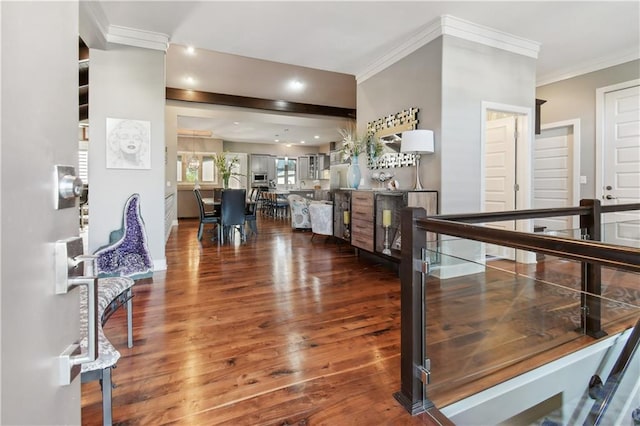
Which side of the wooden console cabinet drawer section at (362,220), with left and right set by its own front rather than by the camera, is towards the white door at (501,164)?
back

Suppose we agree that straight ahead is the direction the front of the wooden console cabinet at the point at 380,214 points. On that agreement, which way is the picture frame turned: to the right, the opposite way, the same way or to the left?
to the left

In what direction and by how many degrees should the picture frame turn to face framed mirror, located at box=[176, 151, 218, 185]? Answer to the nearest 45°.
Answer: approximately 180°

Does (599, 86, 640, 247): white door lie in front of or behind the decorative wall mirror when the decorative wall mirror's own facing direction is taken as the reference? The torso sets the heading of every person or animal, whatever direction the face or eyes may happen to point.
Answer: behind

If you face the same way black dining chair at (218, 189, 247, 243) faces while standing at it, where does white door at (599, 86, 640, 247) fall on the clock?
The white door is roughly at 4 o'clock from the black dining chair.

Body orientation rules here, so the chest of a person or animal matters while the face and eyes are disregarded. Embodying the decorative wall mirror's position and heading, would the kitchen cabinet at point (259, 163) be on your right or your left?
on your right

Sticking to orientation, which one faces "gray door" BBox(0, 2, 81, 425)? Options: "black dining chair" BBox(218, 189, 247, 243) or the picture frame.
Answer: the picture frame

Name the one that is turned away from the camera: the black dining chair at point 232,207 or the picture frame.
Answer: the black dining chair

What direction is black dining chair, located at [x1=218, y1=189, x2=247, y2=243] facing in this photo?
away from the camera
